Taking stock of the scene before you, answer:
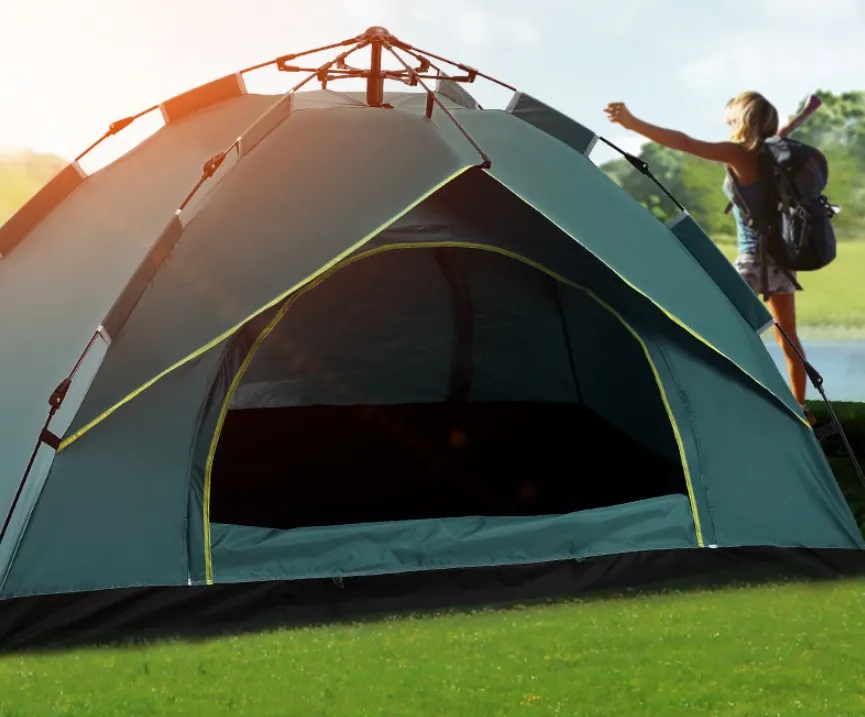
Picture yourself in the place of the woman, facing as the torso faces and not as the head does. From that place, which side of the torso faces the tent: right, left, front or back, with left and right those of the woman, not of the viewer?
left

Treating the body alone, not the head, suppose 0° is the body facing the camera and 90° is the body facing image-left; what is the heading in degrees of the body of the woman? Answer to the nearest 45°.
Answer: approximately 135°
